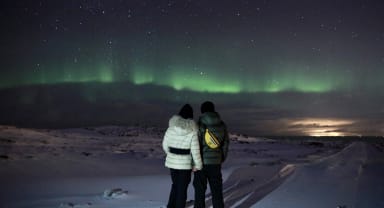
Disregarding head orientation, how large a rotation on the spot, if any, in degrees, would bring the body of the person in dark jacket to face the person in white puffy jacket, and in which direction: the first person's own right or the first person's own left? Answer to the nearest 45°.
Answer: approximately 135° to the first person's own left

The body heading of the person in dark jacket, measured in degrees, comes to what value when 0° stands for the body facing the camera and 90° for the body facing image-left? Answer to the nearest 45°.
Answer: approximately 180°
